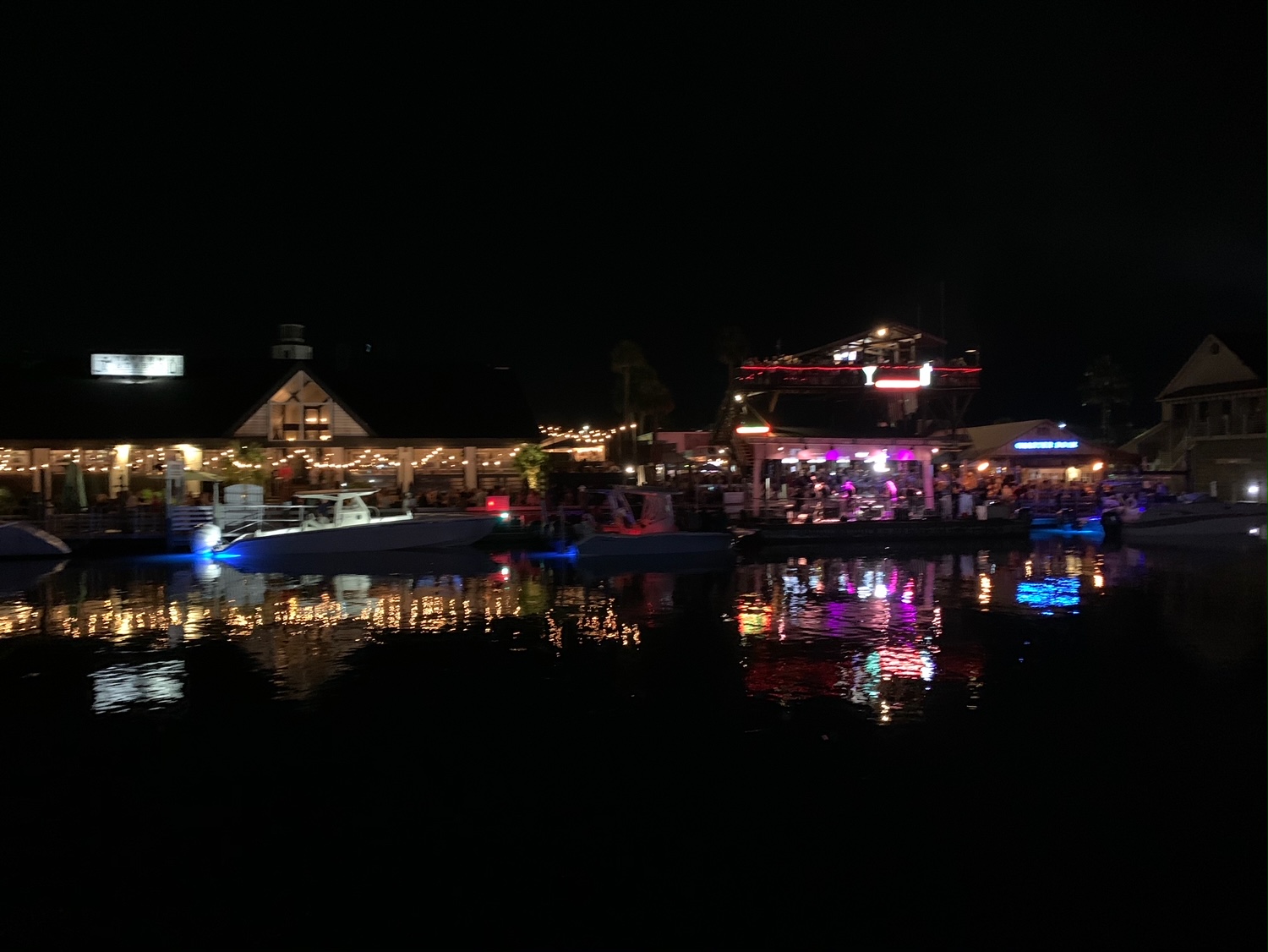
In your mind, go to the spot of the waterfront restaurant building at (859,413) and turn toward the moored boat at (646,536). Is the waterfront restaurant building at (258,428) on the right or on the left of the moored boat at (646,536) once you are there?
right

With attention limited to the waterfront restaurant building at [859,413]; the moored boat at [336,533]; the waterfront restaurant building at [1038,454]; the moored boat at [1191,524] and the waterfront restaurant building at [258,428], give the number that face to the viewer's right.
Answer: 2

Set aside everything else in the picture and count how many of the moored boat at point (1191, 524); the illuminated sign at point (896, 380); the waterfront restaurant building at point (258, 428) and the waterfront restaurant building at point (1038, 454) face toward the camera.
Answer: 3

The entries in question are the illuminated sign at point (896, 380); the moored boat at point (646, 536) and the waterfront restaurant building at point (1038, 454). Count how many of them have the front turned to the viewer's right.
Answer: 1

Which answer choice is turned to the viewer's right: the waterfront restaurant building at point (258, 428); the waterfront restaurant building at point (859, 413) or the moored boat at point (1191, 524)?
the moored boat

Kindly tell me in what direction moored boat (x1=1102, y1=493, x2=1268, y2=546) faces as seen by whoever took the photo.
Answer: facing to the right of the viewer

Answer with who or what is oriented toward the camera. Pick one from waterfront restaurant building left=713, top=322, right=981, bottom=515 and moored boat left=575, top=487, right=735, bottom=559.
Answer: the waterfront restaurant building

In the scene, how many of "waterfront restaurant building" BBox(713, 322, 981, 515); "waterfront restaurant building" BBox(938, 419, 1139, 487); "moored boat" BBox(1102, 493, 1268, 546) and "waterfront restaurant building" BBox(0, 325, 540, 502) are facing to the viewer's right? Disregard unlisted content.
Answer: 1

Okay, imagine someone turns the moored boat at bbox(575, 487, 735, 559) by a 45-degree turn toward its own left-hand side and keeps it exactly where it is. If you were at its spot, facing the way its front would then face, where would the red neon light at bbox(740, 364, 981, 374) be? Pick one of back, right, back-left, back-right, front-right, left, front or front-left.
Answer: front

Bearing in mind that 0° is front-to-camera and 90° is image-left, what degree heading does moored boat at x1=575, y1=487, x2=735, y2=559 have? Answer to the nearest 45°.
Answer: approximately 270°

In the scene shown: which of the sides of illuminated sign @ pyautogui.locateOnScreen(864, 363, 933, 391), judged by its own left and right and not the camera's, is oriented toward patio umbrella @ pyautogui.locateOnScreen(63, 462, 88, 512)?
right

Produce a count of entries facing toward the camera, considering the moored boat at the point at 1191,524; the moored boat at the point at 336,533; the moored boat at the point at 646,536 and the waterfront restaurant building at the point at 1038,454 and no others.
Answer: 1

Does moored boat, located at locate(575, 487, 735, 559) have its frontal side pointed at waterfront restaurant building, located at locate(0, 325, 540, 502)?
no

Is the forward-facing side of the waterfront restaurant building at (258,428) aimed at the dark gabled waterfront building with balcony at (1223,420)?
no

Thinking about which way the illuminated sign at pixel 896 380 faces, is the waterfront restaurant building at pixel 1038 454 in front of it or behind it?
behind

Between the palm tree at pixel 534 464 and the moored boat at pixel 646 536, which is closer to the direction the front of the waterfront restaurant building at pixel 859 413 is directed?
the moored boat

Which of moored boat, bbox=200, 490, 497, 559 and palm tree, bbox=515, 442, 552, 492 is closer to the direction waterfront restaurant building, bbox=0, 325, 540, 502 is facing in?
the moored boat

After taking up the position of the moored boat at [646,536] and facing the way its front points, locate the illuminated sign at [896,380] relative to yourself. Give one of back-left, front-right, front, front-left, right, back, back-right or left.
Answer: front-left

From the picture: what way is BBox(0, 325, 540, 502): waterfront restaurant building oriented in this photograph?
toward the camera

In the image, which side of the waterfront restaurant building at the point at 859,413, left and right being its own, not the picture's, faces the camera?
front

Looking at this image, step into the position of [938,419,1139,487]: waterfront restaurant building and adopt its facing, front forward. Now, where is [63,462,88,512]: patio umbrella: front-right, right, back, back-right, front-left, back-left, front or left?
front-right

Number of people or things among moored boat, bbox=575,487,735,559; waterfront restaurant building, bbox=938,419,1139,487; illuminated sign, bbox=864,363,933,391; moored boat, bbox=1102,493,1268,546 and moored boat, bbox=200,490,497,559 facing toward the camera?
2

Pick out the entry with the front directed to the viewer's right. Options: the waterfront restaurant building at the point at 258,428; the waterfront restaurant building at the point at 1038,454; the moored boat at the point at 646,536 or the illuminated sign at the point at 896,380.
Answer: the moored boat

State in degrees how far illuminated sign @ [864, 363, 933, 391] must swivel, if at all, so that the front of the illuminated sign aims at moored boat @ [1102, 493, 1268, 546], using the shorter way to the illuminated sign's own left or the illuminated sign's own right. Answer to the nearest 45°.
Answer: approximately 90° to the illuminated sign's own left

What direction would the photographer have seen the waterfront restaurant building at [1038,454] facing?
facing the viewer

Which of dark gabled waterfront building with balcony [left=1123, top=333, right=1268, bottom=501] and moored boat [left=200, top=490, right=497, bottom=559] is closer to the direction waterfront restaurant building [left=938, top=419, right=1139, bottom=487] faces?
the moored boat
